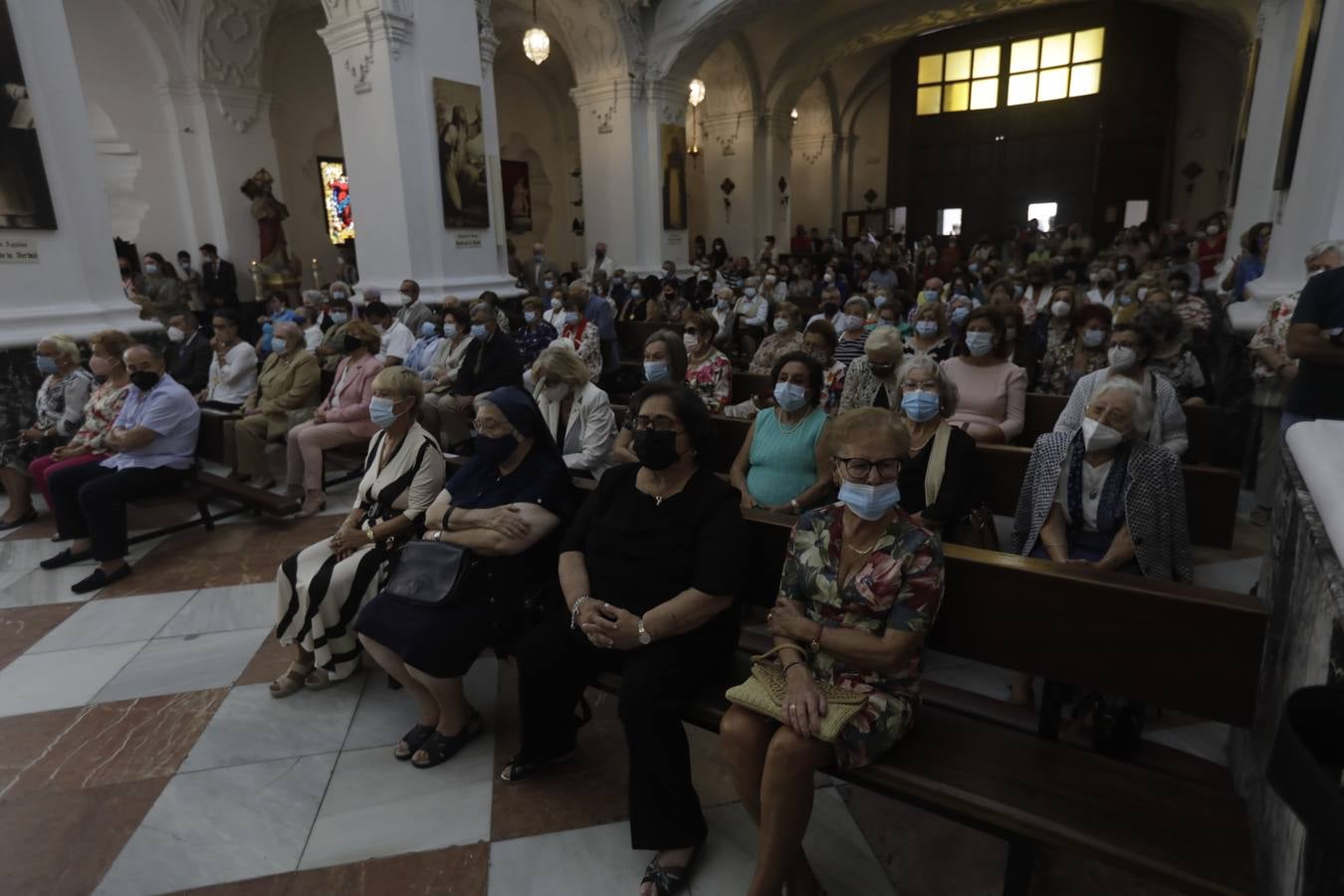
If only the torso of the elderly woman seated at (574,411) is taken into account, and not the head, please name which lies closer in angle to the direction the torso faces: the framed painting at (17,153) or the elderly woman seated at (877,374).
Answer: the framed painting

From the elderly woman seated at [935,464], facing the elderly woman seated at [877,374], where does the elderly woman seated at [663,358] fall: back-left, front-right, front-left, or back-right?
front-left

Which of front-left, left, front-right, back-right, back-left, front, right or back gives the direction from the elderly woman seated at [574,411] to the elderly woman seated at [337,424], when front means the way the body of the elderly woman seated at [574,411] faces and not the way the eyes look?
right

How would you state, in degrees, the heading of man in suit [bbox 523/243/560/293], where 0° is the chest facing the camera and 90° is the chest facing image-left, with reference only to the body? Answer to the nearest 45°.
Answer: approximately 45°

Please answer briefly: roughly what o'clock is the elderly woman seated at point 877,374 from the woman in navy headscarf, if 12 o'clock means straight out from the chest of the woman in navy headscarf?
The elderly woman seated is roughly at 7 o'clock from the woman in navy headscarf.

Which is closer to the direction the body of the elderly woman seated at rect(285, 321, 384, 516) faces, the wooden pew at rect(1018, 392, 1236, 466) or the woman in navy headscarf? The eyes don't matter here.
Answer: the woman in navy headscarf

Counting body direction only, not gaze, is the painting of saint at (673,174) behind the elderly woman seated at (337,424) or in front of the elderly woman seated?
behind

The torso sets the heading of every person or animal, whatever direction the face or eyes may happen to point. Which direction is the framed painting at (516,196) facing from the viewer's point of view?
toward the camera

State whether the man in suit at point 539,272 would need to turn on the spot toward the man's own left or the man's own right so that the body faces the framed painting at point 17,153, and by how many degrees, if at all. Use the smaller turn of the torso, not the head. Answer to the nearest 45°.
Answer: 0° — they already face it

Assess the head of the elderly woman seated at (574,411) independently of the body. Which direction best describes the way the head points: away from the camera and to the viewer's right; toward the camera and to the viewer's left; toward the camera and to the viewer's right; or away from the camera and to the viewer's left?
toward the camera and to the viewer's left

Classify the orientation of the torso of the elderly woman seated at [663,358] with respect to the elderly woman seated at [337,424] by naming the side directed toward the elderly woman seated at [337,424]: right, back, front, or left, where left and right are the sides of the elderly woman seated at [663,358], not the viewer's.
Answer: right

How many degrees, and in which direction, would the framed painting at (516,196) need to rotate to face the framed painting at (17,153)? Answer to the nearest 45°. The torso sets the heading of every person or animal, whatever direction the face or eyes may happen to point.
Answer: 0° — it already faces it
